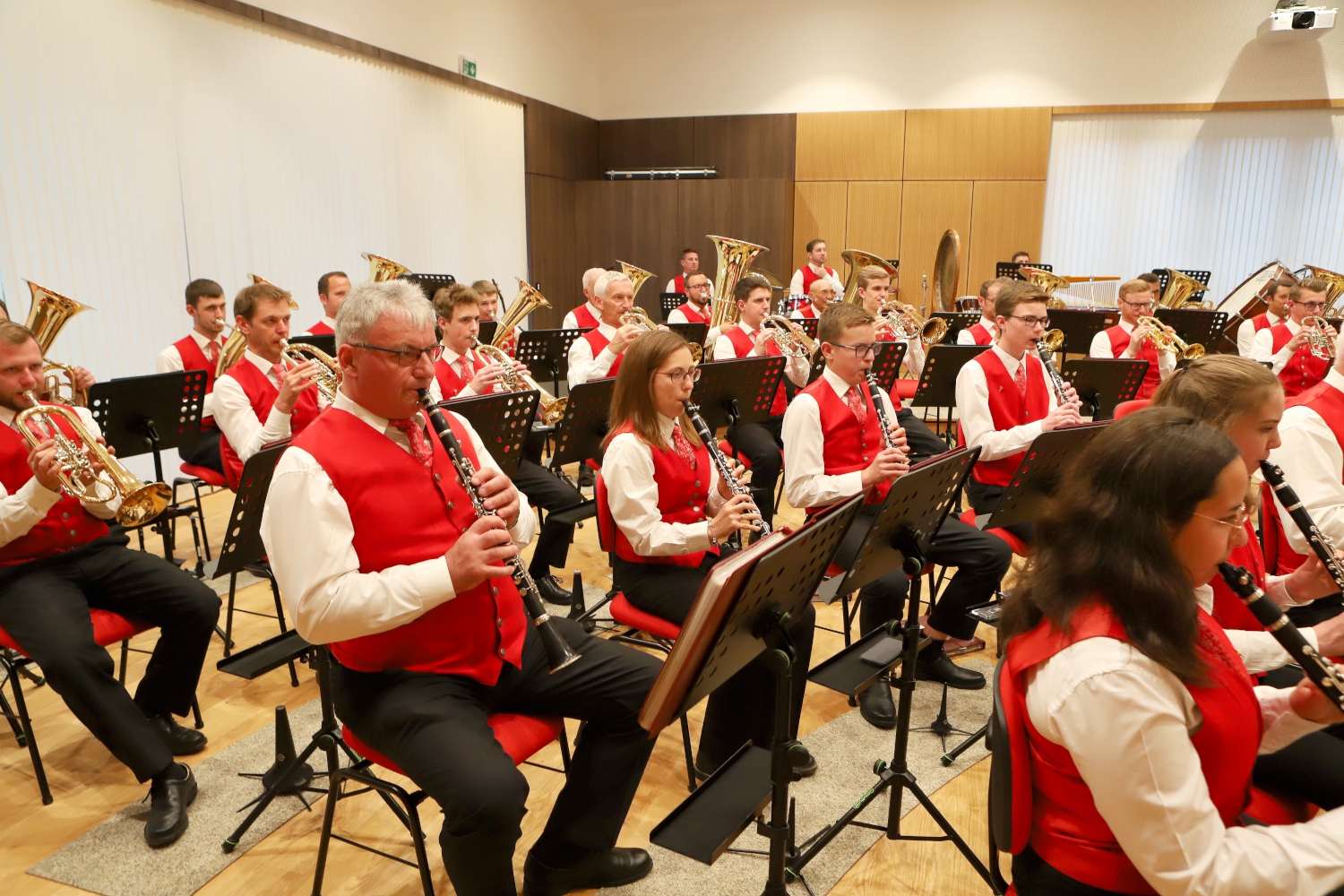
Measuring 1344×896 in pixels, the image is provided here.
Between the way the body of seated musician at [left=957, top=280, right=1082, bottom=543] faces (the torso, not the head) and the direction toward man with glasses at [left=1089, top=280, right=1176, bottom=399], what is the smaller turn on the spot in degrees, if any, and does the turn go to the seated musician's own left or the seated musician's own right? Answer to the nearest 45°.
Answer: approximately 135° to the seated musician's own left

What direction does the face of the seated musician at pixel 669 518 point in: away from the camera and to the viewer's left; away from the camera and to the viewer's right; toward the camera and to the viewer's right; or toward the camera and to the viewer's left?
toward the camera and to the viewer's right

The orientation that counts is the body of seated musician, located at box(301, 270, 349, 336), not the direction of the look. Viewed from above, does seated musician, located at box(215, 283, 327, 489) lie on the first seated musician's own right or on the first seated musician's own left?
on the first seated musician's own right

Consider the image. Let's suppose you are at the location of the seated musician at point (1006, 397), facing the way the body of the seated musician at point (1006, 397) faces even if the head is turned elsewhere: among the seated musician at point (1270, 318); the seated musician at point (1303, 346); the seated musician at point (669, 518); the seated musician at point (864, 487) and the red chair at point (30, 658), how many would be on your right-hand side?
3

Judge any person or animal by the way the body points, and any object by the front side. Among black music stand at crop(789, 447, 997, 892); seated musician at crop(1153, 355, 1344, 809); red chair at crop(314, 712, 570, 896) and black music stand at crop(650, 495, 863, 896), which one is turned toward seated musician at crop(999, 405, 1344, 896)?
the red chair

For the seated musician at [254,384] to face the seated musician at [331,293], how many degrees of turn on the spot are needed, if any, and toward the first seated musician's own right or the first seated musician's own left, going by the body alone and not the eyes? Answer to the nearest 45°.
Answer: approximately 135° to the first seated musician's own left

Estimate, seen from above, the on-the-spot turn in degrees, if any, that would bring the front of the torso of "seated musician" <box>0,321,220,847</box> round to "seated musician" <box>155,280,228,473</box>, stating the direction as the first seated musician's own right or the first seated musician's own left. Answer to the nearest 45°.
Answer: approximately 135° to the first seated musician's own left
